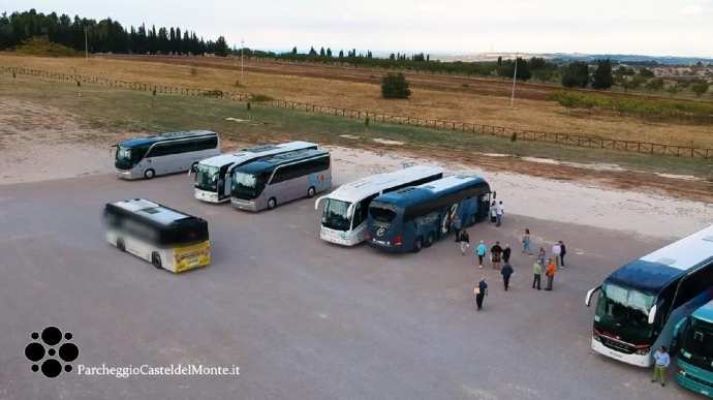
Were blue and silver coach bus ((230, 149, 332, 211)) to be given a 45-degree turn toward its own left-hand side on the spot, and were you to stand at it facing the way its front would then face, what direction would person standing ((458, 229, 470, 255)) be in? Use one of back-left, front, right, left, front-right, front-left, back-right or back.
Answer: front-left

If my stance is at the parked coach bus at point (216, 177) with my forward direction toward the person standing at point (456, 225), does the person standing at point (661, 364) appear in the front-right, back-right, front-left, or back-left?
front-right

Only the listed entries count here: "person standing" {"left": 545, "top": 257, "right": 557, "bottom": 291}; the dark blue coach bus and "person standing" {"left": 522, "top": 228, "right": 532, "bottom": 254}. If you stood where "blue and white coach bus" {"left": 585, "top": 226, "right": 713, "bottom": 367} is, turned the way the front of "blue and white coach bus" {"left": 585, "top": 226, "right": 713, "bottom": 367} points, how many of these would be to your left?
0

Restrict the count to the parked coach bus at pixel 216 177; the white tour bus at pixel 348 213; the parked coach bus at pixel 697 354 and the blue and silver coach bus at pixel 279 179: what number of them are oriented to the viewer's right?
0

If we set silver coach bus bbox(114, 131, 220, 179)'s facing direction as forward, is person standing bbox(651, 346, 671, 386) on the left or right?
on its left

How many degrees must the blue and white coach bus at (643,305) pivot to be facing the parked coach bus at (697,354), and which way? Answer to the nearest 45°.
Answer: approximately 90° to its left

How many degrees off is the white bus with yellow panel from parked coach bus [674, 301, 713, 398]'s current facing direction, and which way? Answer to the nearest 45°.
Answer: approximately 45° to its right

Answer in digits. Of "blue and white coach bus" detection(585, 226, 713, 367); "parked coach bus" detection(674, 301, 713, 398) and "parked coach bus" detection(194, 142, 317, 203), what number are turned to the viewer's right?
0

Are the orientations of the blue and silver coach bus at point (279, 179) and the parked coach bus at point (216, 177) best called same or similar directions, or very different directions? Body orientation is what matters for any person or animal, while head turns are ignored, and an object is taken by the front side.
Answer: same or similar directions

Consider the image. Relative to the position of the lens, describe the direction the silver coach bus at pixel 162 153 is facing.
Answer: facing the viewer and to the left of the viewer

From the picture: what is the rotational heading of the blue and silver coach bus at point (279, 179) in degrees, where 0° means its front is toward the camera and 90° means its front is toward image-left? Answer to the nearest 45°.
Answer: approximately 45°

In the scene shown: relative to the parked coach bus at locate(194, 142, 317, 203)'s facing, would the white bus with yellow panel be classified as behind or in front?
in front

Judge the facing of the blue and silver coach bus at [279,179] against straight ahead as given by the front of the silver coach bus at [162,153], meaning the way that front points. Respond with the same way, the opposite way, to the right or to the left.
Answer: the same way
